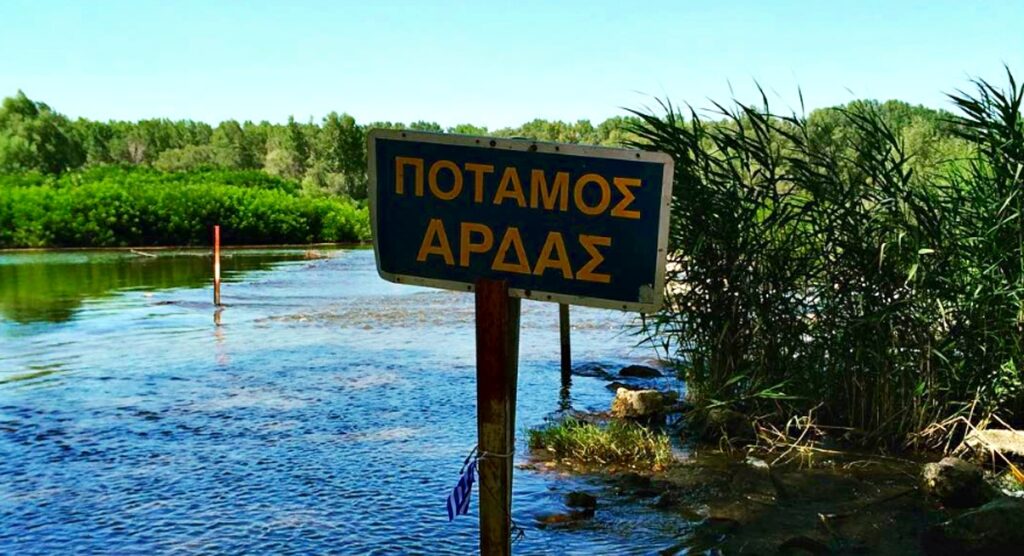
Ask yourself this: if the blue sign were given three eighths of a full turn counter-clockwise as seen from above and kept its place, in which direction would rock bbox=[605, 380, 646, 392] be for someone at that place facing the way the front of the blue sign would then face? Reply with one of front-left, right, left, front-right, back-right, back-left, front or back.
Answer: front-left

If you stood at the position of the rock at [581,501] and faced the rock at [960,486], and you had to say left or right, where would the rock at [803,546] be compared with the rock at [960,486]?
right

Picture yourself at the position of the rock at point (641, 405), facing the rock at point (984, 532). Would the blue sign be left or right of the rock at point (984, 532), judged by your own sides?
right

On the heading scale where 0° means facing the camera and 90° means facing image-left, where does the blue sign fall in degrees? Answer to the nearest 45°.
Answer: approximately 0°

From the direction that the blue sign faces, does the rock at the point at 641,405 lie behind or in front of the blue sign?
behind

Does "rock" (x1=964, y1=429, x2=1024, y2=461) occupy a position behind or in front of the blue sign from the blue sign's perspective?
behind

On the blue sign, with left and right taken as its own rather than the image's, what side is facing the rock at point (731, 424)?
back

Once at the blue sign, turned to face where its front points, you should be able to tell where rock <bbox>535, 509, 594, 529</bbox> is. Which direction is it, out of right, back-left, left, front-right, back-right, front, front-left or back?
back

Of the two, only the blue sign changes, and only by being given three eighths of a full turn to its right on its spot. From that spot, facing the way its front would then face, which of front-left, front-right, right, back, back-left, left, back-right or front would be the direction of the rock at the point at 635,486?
front-right

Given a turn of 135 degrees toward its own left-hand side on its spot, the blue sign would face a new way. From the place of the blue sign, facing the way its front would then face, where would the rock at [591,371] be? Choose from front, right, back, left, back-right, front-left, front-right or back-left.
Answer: front-left
